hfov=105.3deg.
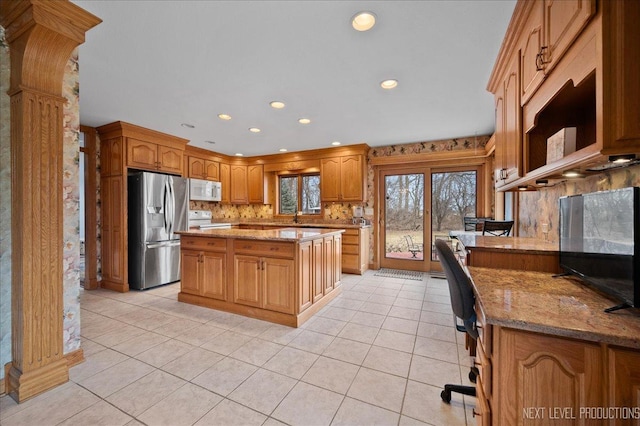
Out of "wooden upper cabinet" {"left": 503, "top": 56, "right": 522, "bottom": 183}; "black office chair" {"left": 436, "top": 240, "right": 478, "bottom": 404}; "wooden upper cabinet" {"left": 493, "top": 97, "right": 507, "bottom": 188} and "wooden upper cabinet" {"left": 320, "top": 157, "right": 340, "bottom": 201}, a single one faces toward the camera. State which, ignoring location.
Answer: "wooden upper cabinet" {"left": 320, "top": 157, "right": 340, "bottom": 201}

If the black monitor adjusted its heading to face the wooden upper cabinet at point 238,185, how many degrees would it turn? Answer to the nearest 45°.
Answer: approximately 45° to its right

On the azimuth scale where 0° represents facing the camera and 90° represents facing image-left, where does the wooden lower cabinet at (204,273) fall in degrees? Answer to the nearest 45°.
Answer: approximately 45°

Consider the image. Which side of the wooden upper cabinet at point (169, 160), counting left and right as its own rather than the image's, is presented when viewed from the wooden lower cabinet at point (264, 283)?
front

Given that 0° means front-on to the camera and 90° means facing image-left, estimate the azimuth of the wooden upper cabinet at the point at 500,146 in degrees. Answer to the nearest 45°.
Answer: approximately 90°

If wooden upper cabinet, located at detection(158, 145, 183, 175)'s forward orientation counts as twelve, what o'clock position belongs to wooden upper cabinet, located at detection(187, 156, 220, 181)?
wooden upper cabinet, located at detection(187, 156, 220, 181) is roughly at 9 o'clock from wooden upper cabinet, located at detection(158, 145, 183, 175).

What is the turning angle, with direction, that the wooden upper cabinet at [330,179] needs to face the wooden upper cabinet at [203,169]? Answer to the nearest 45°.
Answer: approximately 90° to its right

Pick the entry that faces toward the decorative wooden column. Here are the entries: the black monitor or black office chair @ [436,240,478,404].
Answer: the black monitor

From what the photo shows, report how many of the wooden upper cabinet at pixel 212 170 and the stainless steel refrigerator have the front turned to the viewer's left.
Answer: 0

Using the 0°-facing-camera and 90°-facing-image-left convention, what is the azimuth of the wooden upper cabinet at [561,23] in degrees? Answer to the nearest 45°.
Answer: approximately 90°

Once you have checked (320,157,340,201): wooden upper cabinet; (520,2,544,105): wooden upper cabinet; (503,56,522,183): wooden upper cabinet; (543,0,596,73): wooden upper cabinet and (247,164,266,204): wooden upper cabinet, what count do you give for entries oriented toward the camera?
2

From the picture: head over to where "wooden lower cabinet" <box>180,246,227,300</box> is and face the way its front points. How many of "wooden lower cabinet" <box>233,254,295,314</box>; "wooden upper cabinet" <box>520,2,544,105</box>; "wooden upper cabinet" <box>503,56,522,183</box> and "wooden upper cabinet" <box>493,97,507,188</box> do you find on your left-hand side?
4
